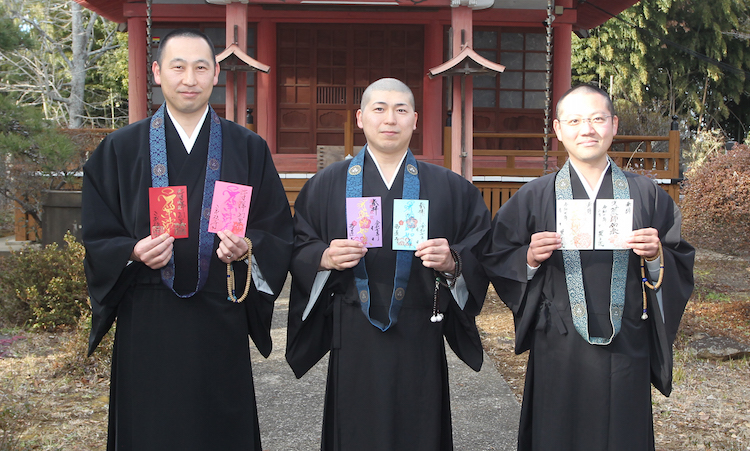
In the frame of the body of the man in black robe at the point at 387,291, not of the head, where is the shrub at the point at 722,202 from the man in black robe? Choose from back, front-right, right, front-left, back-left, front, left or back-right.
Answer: back-left

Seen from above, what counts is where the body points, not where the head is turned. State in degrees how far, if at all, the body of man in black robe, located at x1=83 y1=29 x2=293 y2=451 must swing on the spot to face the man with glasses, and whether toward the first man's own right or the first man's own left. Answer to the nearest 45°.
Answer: approximately 90° to the first man's own left

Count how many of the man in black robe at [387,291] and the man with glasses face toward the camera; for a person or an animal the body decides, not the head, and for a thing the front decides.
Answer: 2

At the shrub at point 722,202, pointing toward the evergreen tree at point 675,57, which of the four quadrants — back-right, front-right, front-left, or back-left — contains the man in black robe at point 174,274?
back-left

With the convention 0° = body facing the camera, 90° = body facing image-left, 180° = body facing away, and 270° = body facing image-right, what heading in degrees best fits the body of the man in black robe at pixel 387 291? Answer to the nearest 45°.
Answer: approximately 0°

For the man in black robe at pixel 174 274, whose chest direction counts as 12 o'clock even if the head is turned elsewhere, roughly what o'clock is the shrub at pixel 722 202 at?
The shrub is roughly at 8 o'clock from the man in black robe.

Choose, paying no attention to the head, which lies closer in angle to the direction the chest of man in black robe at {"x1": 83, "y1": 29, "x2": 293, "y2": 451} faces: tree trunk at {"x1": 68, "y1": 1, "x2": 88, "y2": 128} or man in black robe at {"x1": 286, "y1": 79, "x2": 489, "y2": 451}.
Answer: the man in black robe

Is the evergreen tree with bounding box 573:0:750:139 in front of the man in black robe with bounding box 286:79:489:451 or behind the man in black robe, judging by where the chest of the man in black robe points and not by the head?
behind

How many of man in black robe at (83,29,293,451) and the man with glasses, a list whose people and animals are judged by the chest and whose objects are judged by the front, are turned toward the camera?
2

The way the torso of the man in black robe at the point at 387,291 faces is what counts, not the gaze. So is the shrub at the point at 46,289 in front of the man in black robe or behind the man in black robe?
behind
